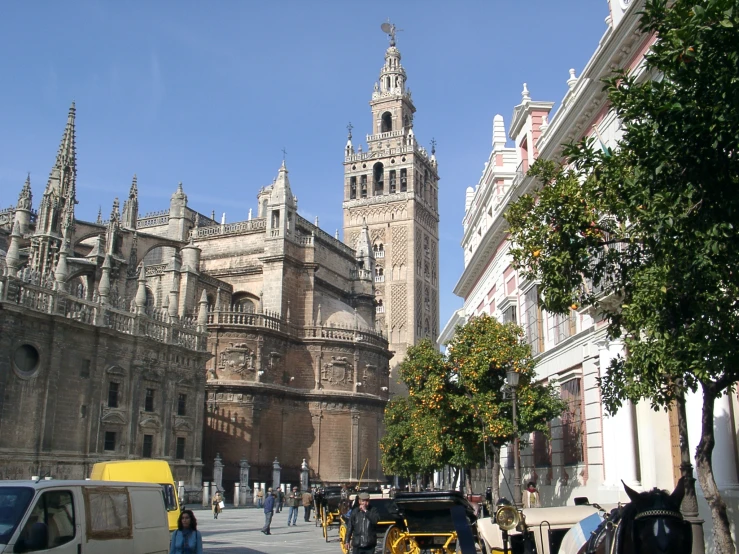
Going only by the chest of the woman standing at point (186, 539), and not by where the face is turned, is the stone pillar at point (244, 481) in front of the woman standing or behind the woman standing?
behind

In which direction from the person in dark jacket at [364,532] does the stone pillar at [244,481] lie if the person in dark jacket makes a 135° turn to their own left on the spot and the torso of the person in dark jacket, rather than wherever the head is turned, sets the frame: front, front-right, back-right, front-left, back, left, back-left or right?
front-left

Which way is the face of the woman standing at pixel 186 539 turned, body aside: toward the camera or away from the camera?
toward the camera

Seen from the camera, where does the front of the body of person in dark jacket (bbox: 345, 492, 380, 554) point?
toward the camera

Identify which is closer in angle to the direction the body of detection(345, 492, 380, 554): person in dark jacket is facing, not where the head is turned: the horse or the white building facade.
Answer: the horse

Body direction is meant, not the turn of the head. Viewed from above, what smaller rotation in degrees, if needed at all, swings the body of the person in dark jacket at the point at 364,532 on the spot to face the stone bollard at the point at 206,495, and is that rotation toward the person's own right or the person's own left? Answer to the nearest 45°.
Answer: approximately 180°

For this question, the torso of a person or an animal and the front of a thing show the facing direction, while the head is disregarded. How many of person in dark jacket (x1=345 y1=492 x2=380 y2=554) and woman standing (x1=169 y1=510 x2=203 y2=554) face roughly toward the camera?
2

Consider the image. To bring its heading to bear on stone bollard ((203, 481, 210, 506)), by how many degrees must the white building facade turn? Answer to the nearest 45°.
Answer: approximately 90° to its right

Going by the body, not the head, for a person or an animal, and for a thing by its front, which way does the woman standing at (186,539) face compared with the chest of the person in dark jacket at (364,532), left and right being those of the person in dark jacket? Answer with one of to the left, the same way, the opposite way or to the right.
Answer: the same way

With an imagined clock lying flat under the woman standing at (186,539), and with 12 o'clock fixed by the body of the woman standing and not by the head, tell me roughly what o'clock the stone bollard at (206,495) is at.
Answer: The stone bollard is roughly at 6 o'clock from the woman standing.

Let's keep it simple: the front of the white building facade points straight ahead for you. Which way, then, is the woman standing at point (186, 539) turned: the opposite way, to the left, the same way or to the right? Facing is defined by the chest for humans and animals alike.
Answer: to the left

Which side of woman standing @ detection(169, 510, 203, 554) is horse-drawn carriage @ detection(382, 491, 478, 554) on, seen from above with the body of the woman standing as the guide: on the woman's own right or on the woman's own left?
on the woman's own left

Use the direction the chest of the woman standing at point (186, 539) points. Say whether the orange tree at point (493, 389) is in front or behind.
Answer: behind
